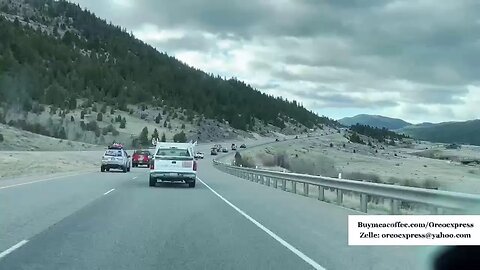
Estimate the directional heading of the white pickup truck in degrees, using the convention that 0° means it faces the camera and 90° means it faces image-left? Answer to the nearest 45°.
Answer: approximately 180°
